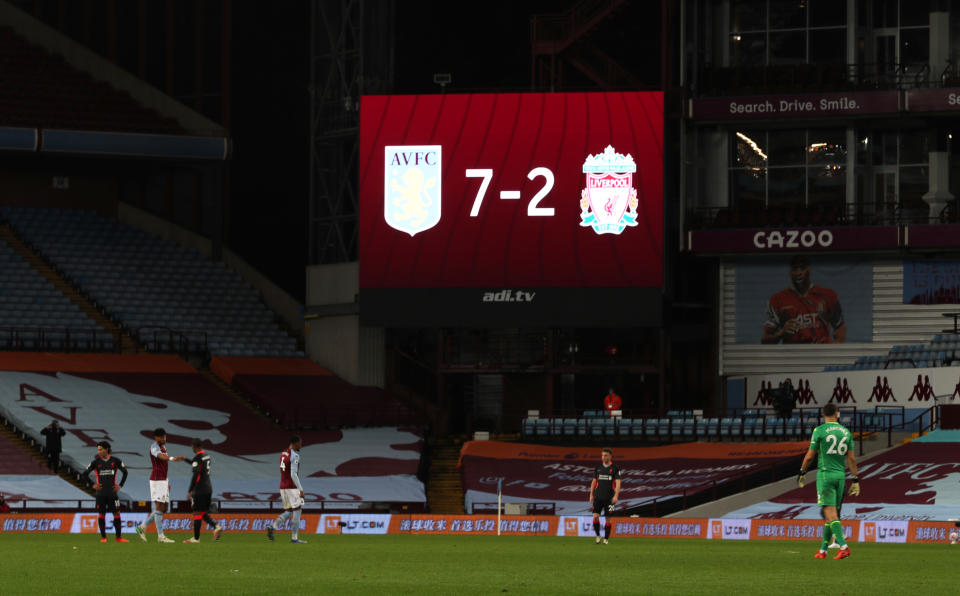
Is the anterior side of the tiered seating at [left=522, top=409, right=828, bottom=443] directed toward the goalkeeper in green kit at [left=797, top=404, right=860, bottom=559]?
yes

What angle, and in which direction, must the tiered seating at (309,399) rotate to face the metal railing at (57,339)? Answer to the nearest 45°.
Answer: approximately 90° to its right

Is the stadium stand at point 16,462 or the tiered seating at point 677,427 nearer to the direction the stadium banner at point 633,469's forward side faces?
the stadium stand

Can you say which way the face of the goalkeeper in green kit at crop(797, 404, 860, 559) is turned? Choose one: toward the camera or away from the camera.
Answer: away from the camera

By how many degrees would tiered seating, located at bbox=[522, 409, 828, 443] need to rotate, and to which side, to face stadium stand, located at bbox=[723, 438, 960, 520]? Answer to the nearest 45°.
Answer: approximately 45° to its left

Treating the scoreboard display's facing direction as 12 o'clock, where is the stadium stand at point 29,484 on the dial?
The stadium stand is roughly at 2 o'clock from the scoreboard display.

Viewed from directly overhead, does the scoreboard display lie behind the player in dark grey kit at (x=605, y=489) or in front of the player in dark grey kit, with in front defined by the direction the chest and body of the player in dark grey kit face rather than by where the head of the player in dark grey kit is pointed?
behind

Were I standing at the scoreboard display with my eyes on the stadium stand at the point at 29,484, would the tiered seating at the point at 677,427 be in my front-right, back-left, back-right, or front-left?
back-left

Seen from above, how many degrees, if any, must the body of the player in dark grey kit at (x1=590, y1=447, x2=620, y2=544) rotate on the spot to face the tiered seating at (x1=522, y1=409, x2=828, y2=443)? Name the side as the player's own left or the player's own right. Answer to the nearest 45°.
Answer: approximately 180°

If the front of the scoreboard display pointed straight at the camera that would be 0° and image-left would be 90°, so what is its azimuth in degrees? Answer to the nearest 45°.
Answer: approximately 0°

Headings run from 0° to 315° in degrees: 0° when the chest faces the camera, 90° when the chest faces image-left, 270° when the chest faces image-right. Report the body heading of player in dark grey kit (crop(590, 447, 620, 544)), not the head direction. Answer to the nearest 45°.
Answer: approximately 0°
